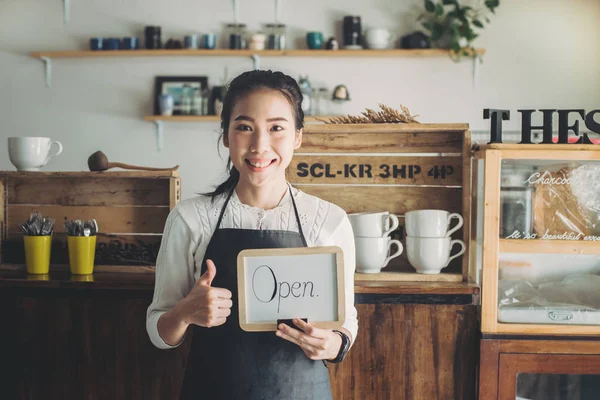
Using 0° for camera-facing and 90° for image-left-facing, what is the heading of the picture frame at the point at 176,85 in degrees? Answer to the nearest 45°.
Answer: approximately 0°

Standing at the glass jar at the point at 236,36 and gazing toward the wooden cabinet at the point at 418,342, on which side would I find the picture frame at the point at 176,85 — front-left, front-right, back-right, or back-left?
back-right

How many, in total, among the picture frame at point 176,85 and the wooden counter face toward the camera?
2

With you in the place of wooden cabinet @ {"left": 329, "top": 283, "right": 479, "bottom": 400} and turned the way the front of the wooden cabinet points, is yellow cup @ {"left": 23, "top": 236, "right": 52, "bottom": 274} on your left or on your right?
on your right

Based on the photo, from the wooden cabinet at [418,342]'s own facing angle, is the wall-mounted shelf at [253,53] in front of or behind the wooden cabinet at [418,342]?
behind

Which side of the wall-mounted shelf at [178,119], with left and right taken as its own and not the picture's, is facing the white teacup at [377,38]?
left

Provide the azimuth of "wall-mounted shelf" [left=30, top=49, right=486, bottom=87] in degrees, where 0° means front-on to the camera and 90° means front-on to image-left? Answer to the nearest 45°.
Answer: approximately 0°
